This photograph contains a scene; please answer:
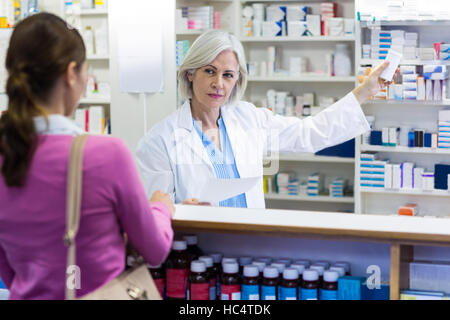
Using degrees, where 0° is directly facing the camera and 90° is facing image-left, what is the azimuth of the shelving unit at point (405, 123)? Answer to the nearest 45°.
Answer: approximately 0°

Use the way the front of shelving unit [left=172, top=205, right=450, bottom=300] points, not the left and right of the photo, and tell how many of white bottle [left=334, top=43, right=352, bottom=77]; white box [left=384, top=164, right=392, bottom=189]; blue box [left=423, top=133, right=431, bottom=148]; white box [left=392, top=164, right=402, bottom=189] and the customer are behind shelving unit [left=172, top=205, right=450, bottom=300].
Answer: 4

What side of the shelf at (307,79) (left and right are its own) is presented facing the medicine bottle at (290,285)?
front

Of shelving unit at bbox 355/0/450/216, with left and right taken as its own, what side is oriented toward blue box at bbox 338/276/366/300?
front

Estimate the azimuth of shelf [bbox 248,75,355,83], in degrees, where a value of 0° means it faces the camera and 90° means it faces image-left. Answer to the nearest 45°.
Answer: approximately 0°

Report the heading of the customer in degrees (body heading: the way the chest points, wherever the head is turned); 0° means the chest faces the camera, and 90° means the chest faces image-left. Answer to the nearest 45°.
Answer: approximately 225°

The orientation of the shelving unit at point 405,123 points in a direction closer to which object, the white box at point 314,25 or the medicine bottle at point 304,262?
the medicine bottle

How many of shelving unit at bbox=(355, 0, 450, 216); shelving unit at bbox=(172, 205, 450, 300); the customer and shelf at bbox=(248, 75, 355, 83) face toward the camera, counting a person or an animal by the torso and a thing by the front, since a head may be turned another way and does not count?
3

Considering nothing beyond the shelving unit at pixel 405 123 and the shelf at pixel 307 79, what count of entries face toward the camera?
2

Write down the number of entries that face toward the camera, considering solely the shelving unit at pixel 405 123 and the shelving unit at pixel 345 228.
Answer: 2

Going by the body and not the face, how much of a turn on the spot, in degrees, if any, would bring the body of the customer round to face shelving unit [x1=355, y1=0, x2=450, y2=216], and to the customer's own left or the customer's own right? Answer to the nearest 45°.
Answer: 0° — they already face it

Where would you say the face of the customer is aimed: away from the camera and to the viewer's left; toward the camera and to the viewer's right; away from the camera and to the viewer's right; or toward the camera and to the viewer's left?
away from the camera and to the viewer's right
